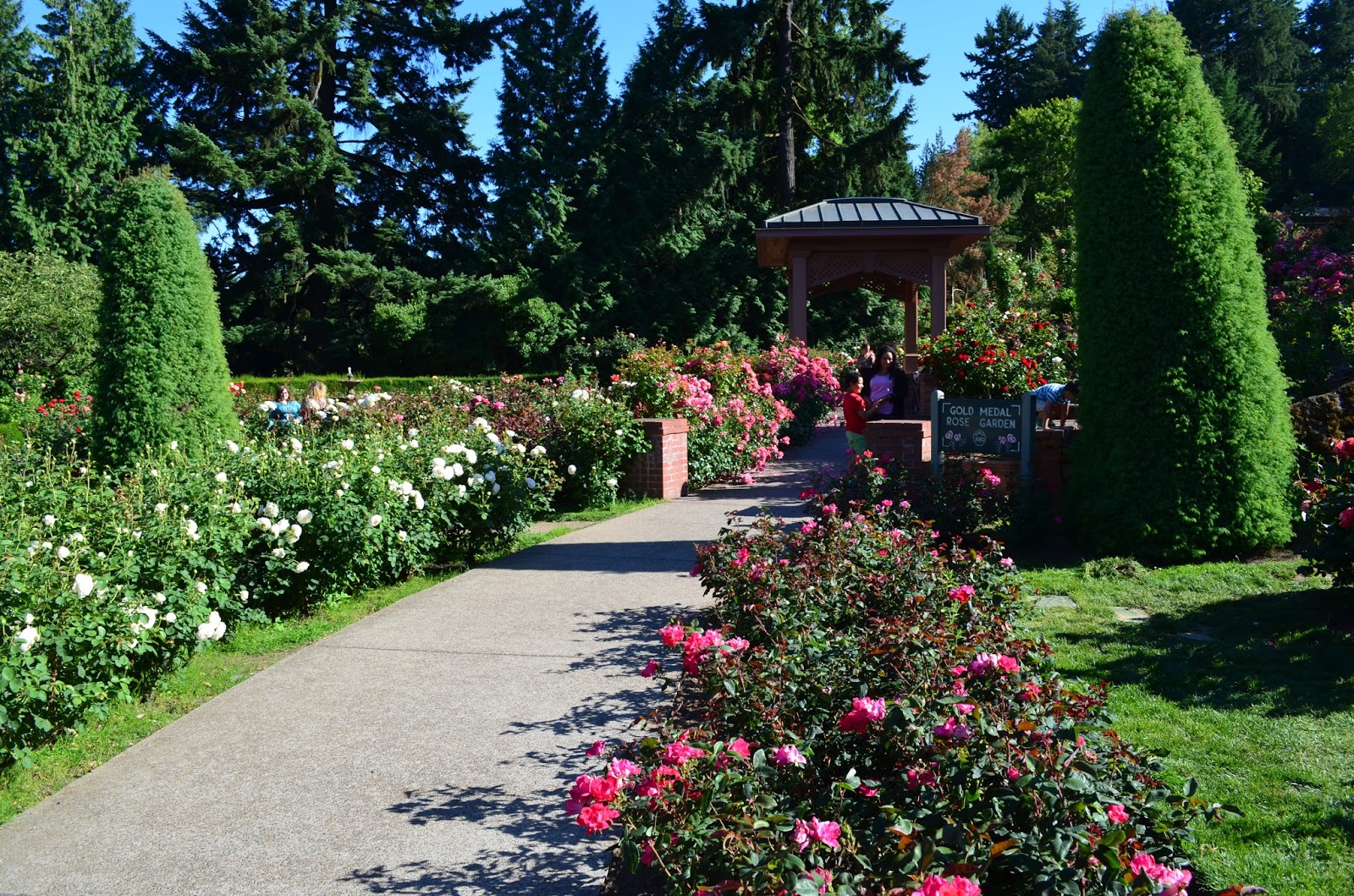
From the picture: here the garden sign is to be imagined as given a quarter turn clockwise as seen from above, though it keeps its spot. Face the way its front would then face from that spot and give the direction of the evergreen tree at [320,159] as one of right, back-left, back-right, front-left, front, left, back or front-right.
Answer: front-right

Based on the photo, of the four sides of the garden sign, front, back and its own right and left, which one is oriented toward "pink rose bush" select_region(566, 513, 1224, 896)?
front

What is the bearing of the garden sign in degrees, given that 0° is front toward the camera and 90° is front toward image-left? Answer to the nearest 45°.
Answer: approximately 0°

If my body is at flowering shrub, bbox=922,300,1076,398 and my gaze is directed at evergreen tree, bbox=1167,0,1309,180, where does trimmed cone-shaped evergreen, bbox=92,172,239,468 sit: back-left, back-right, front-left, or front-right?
back-left

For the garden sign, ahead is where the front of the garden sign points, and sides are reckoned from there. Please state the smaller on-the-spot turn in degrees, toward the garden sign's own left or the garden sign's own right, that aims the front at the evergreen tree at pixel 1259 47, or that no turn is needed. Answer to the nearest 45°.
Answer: approximately 180°

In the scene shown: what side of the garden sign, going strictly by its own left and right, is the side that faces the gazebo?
back

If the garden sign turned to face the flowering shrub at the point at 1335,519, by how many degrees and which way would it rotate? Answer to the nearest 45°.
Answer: approximately 45° to its left

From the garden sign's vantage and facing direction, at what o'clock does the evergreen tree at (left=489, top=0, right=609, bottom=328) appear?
The evergreen tree is roughly at 5 o'clock from the garden sign.

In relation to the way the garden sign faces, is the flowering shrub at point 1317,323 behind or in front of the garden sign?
behind

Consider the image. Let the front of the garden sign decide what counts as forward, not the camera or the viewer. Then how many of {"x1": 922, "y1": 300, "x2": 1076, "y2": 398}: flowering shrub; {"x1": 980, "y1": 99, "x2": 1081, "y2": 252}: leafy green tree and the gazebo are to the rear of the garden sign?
3
